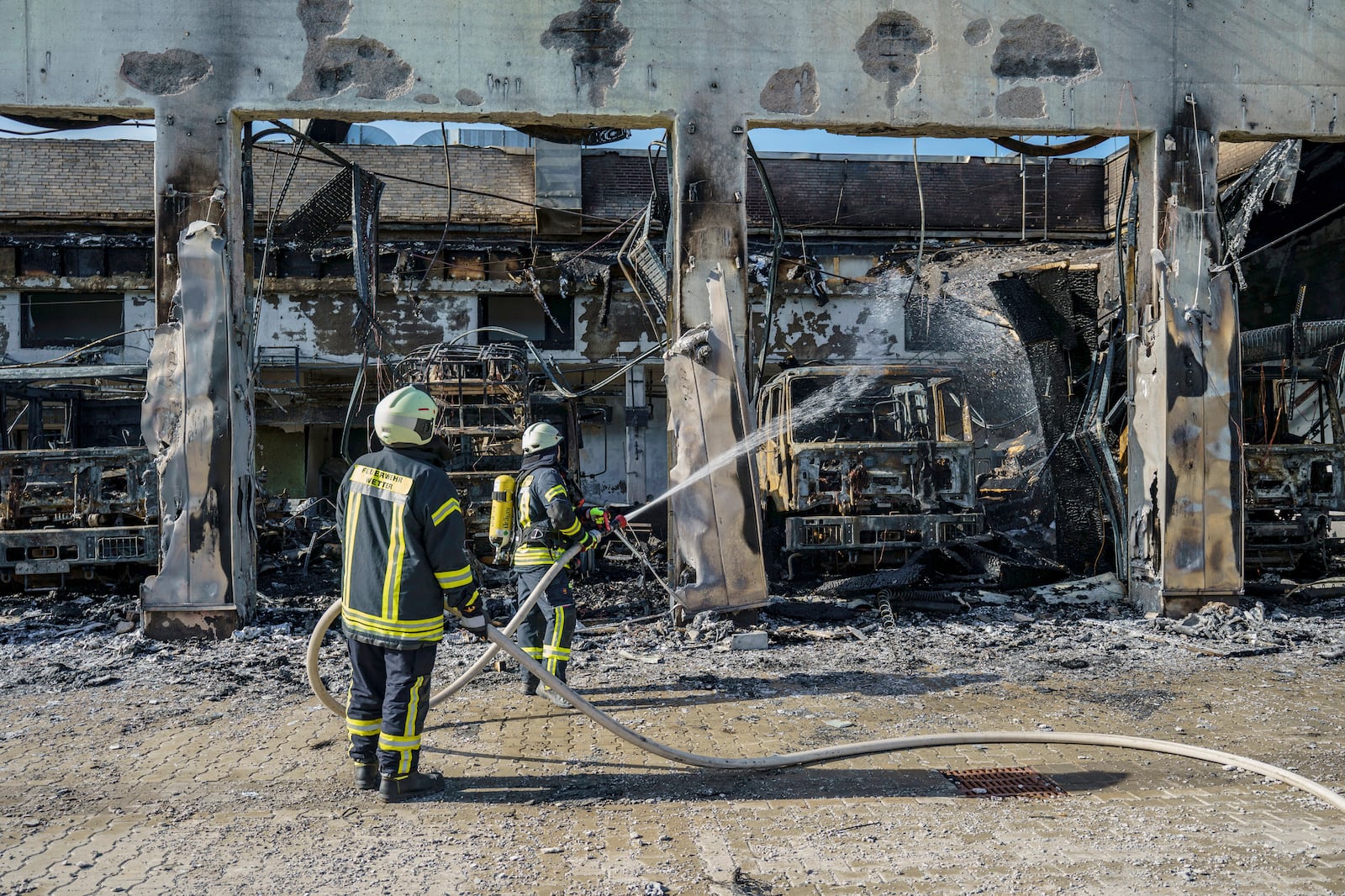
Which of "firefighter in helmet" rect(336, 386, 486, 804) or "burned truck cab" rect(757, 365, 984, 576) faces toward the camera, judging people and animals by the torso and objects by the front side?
the burned truck cab

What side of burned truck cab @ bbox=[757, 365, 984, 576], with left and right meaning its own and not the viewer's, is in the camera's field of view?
front

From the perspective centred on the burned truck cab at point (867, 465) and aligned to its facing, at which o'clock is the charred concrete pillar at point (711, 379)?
The charred concrete pillar is roughly at 1 o'clock from the burned truck cab.

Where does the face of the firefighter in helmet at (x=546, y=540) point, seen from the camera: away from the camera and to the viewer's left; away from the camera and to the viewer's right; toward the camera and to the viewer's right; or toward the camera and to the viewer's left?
away from the camera and to the viewer's right

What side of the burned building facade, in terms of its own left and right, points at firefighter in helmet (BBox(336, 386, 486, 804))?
front

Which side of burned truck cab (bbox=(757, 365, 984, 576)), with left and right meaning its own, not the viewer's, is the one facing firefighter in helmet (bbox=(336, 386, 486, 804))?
front

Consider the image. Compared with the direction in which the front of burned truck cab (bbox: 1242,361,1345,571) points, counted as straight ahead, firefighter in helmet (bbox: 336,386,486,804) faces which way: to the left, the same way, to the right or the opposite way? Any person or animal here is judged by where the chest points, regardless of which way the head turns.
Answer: the opposite way

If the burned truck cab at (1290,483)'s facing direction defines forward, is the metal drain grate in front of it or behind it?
in front

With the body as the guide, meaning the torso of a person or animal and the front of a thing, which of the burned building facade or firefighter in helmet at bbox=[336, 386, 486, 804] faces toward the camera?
the burned building facade

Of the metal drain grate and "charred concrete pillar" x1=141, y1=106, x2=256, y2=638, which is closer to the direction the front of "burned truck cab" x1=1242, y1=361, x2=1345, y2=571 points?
the metal drain grate

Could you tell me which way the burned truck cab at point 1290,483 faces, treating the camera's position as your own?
facing the viewer

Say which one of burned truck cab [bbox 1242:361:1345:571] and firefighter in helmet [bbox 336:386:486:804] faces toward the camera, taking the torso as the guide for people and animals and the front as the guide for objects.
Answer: the burned truck cab

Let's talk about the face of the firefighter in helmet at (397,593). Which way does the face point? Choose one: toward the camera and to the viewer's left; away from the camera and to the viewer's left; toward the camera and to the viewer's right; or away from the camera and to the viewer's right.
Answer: away from the camera and to the viewer's right

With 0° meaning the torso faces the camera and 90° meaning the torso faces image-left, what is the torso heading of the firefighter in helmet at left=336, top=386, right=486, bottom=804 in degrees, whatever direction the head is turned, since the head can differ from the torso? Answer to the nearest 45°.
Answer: approximately 225°

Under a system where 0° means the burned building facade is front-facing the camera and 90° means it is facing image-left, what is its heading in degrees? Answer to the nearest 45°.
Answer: approximately 0°
